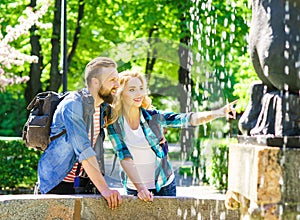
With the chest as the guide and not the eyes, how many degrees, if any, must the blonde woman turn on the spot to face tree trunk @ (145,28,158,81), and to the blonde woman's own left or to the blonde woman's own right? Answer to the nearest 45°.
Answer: approximately 180°

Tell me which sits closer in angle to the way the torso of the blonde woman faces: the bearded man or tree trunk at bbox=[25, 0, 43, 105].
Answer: the bearded man

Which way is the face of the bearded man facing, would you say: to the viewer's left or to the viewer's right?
to the viewer's right

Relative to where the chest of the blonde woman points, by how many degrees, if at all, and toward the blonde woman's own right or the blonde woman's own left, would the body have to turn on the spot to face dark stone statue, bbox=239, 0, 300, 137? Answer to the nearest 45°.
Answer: approximately 45° to the blonde woman's own left

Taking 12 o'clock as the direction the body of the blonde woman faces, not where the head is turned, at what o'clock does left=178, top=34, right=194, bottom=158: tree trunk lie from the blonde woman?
The tree trunk is roughly at 6 o'clock from the blonde woman.

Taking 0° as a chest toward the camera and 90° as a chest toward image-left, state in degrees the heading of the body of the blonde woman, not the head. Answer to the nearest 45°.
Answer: approximately 0°

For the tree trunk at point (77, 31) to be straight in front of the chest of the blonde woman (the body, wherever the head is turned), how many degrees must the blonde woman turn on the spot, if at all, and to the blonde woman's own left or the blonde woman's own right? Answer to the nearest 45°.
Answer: approximately 180°

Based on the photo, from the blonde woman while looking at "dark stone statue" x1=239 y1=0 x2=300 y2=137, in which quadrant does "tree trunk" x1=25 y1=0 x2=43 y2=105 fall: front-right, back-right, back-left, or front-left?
back-left

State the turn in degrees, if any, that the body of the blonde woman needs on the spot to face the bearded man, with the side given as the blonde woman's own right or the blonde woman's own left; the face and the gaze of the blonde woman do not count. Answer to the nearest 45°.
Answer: approximately 45° to the blonde woman's own right

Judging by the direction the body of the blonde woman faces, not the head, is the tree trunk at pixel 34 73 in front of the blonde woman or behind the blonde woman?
behind
